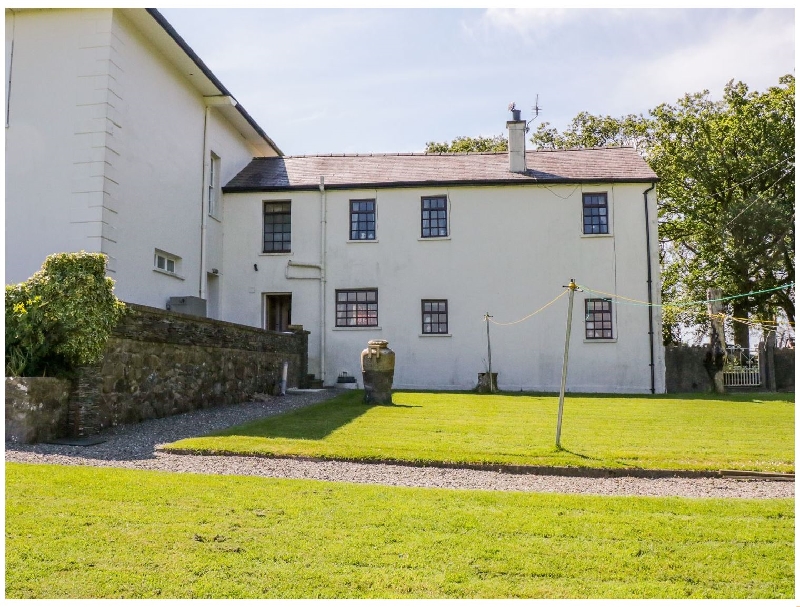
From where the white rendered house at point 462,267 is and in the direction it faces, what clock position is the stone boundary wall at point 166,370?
The stone boundary wall is roughly at 1 o'clock from the white rendered house.

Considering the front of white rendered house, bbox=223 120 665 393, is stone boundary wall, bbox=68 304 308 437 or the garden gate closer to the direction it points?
the stone boundary wall

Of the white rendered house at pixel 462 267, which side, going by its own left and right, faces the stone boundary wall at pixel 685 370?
left

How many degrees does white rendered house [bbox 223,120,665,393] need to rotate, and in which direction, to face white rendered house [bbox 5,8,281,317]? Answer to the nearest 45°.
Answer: approximately 45° to its right

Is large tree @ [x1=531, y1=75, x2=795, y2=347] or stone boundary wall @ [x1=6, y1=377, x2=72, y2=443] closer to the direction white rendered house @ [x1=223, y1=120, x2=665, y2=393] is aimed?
the stone boundary wall

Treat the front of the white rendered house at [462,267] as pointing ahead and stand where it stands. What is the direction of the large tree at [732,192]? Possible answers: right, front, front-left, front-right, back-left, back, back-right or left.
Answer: back-left

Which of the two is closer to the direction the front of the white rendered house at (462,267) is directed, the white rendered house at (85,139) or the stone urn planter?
the stone urn planter

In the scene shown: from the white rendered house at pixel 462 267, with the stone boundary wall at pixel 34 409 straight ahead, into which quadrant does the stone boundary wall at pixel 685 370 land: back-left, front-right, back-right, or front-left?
back-left

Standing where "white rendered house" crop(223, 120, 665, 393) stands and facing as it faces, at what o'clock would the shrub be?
The shrub is roughly at 1 o'clock from the white rendered house.

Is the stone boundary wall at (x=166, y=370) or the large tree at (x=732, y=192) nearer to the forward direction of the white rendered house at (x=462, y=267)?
the stone boundary wall

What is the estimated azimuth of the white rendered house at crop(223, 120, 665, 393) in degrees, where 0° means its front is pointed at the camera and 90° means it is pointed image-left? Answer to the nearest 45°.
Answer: approximately 0°
